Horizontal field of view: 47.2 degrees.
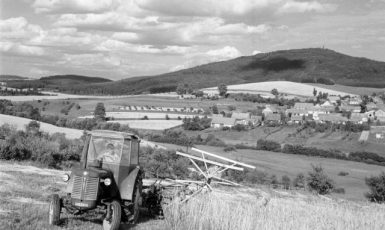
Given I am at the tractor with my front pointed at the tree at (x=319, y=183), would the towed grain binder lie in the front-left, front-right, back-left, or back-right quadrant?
front-right

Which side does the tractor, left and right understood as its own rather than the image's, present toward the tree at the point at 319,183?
back

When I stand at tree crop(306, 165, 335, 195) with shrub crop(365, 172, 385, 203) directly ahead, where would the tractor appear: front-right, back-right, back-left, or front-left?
back-right

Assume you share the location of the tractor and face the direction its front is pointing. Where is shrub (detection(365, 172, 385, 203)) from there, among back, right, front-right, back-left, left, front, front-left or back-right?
back

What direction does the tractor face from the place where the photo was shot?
facing the viewer and to the left of the viewer

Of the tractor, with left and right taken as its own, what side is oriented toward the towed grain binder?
back
